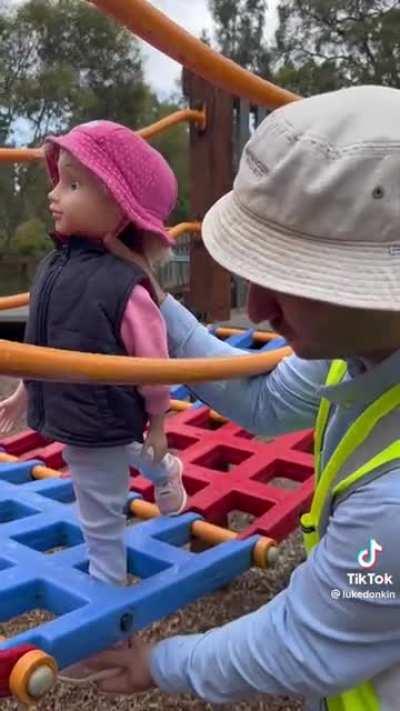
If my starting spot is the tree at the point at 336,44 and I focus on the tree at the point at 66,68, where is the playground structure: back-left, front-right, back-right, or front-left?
front-left

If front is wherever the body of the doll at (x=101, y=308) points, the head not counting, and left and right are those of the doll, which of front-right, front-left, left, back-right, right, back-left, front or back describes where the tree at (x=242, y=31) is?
back-right

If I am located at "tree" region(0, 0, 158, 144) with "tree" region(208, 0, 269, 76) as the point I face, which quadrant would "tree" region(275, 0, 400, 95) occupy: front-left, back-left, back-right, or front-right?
front-right

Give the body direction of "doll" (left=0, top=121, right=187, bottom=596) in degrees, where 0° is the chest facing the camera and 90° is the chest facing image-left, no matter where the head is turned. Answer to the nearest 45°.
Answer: approximately 45°

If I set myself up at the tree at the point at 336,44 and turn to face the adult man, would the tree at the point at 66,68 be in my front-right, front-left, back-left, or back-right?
front-right

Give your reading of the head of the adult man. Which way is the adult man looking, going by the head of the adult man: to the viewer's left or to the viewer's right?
to the viewer's left
